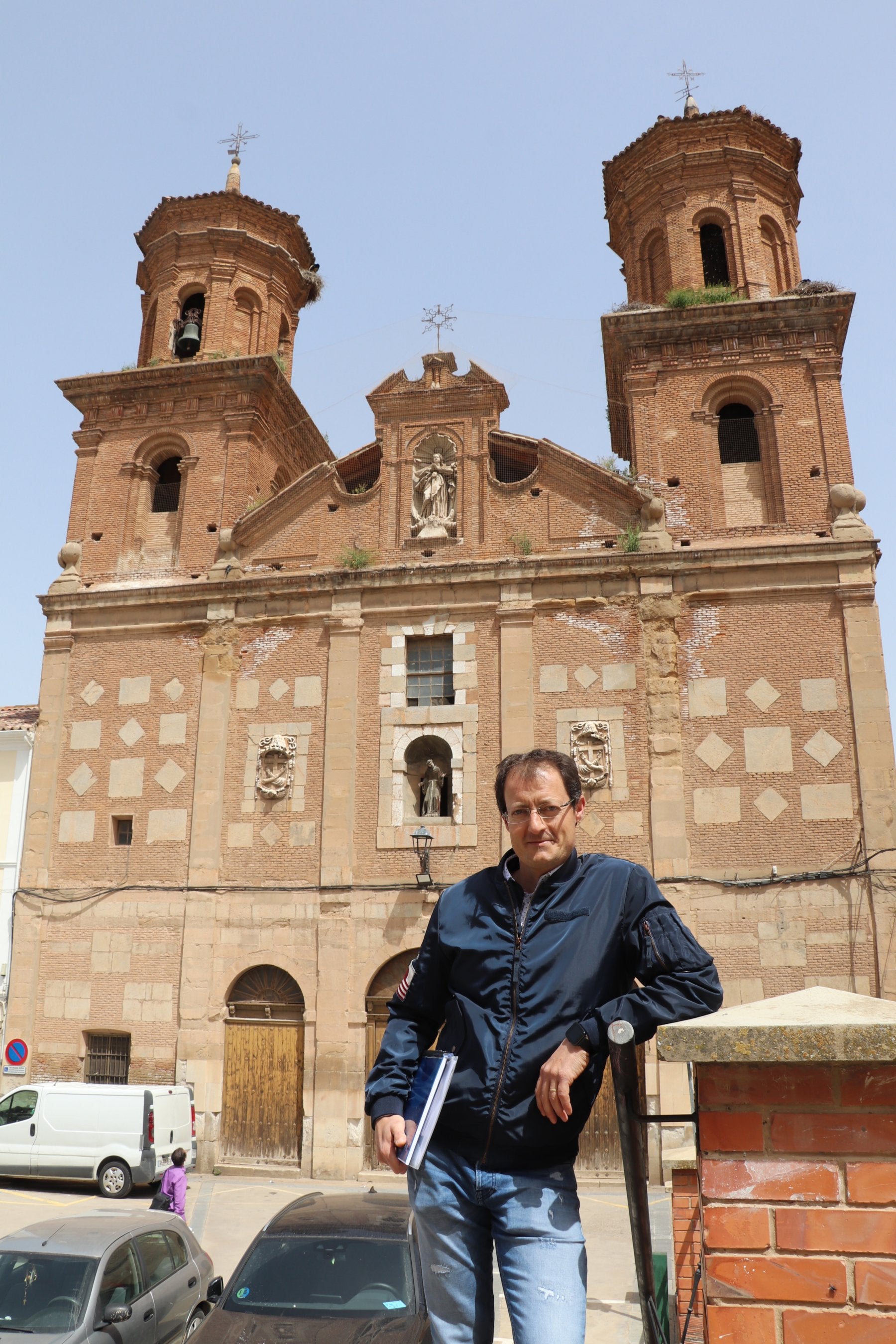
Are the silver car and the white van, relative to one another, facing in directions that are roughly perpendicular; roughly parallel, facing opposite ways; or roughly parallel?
roughly perpendicular

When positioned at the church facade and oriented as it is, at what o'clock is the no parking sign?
The no parking sign is roughly at 3 o'clock from the church facade.

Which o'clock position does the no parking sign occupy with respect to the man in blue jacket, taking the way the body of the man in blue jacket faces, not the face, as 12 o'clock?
The no parking sign is roughly at 5 o'clock from the man in blue jacket.

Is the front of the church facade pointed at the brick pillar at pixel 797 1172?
yes

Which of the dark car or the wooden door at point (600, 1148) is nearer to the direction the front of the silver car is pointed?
the dark car

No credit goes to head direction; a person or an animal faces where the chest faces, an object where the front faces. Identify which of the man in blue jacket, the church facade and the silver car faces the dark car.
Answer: the church facade

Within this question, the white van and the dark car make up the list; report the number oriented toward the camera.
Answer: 1

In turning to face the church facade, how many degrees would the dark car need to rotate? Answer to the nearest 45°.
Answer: approximately 180°

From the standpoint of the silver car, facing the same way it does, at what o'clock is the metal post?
The metal post is roughly at 10 o'clock from the silver car.

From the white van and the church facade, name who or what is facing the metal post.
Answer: the church facade

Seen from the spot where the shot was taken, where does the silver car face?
facing the viewer and to the left of the viewer

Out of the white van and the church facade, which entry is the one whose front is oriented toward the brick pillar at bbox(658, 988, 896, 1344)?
the church facade

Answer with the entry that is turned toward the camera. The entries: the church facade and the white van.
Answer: the church facade

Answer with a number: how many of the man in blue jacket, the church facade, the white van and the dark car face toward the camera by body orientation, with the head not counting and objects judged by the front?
3

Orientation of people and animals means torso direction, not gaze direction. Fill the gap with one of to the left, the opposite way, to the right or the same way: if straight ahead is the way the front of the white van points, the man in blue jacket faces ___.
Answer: to the left

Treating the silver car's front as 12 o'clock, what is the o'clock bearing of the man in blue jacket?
The man in blue jacket is roughly at 10 o'clock from the silver car.

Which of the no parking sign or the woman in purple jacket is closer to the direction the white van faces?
the no parking sign

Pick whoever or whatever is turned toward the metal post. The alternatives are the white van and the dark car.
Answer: the dark car

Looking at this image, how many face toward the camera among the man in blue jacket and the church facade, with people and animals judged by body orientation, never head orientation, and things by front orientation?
2

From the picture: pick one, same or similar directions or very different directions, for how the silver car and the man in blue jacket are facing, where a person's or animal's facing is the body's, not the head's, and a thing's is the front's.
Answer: same or similar directions
